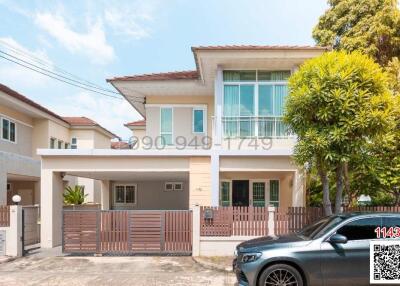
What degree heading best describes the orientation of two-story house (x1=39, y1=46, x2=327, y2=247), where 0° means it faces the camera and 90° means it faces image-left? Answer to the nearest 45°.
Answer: approximately 0°

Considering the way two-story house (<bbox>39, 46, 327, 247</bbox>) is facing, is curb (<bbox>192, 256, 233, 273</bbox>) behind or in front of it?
in front

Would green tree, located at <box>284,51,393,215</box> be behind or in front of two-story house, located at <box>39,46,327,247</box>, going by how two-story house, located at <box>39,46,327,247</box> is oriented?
in front

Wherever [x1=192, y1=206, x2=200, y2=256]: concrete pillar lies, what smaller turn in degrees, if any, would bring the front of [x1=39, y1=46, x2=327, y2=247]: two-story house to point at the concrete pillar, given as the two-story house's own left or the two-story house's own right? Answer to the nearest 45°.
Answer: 0° — it already faces it

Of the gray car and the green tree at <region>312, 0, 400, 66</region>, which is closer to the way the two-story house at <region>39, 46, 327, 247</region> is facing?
the gray car

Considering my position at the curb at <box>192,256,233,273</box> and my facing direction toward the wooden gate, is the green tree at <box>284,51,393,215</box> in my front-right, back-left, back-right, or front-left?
back-right
